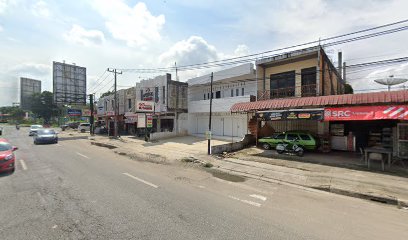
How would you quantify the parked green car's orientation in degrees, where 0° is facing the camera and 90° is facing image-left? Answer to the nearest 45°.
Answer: approximately 90°

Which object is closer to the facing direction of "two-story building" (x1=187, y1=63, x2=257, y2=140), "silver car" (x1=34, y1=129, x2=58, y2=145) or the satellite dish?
the silver car

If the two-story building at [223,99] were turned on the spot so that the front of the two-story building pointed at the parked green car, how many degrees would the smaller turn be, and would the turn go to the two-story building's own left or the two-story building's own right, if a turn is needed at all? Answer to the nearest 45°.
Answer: approximately 90° to the two-story building's own left

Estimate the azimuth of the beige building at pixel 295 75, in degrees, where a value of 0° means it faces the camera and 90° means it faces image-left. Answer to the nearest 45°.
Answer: approximately 45°

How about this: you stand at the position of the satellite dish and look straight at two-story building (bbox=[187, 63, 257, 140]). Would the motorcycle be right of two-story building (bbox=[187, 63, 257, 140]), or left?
left

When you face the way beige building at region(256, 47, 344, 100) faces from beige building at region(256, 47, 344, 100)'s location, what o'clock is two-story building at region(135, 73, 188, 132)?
The two-story building is roughly at 2 o'clock from the beige building.

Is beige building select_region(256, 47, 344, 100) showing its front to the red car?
yes
